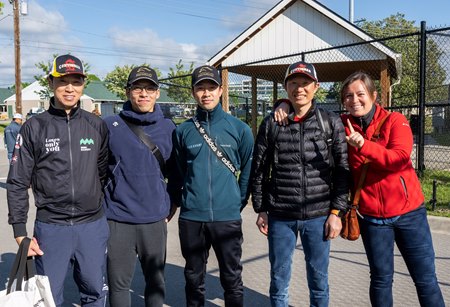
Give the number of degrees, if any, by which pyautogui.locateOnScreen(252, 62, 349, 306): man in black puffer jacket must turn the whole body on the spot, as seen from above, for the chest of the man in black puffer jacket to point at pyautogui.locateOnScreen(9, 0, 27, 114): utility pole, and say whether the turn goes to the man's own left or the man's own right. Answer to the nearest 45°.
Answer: approximately 135° to the man's own right

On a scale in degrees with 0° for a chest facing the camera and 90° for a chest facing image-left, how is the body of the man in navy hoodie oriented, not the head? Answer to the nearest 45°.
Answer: approximately 0°

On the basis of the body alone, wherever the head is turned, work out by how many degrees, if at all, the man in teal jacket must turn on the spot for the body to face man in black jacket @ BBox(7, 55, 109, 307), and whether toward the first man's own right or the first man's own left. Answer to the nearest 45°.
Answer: approximately 90° to the first man's own right

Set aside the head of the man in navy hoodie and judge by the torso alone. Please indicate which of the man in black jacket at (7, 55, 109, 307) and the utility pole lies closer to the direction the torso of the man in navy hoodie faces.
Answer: the man in black jacket

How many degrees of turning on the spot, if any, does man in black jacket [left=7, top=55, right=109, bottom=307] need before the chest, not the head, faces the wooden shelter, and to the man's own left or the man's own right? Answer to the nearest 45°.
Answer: approximately 135° to the man's own left

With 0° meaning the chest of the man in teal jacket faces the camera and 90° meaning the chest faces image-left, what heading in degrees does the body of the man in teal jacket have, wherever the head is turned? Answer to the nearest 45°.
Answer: approximately 0°

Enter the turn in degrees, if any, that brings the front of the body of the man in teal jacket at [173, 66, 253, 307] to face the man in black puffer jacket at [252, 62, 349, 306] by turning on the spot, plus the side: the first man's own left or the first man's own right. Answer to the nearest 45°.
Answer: approximately 90° to the first man's own left

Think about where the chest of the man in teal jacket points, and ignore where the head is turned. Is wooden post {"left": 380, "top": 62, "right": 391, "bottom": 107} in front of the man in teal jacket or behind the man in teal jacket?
behind

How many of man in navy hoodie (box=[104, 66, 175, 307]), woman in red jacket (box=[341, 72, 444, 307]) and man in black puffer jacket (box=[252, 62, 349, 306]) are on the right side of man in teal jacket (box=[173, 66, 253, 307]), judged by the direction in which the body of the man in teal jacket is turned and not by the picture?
1
